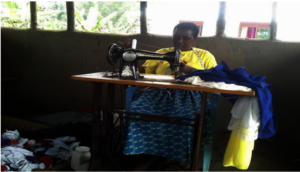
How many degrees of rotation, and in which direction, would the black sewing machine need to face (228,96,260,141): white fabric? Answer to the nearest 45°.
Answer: approximately 135° to its right

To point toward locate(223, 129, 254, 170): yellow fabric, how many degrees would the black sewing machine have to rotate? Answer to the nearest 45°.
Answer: approximately 135° to its right

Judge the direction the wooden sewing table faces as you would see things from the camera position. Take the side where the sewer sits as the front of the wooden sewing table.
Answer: facing away from the viewer

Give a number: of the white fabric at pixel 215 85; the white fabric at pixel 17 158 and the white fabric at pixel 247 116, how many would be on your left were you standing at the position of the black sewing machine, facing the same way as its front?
1

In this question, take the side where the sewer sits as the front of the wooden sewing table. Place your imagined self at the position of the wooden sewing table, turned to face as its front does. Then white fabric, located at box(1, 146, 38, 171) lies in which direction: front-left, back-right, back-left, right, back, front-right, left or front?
left

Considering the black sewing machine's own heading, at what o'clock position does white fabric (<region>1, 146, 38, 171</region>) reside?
The white fabric is roughly at 9 o'clock from the black sewing machine.

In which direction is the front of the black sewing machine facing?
away from the camera
